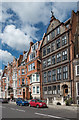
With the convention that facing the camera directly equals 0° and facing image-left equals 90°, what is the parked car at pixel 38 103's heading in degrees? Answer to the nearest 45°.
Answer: approximately 315°
